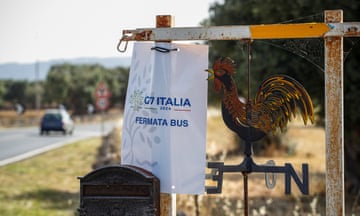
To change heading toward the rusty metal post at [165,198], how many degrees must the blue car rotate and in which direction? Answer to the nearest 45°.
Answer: approximately 135° to its right

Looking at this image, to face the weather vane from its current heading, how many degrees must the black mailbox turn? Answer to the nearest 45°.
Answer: approximately 90° to its left

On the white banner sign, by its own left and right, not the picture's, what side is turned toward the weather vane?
left

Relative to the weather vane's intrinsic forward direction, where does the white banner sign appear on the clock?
The white banner sign is roughly at 12 o'clock from the weather vane.

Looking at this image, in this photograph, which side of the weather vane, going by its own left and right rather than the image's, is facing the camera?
left

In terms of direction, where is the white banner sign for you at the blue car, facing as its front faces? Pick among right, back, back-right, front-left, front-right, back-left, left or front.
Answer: back-right

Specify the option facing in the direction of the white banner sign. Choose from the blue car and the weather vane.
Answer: the weather vane

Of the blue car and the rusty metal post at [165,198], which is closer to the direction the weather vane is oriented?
the rusty metal post

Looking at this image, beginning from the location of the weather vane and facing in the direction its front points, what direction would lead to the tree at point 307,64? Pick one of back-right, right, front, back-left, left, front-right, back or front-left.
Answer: right

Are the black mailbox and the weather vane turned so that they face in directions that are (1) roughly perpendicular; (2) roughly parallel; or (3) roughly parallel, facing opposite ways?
roughly perpendicular
